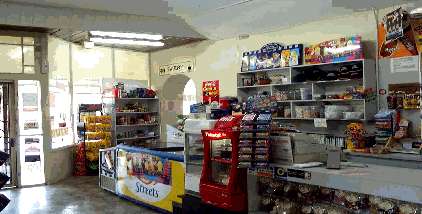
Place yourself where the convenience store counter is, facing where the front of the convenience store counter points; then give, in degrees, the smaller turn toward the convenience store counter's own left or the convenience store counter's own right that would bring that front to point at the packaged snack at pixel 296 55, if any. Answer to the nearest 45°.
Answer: approximately 135° to the convenience store counter's own right

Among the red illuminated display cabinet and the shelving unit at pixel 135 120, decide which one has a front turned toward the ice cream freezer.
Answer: the shelving unit

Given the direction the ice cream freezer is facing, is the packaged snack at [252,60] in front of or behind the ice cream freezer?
behind

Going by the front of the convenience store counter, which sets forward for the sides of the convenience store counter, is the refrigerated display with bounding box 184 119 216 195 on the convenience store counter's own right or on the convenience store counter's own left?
on the convenience store counter's own right

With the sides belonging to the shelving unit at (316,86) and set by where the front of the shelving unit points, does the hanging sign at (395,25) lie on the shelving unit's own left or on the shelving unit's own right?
on the shelving unit's own left

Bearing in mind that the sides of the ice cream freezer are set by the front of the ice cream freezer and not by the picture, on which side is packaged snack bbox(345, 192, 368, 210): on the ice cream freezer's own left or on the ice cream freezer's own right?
on the ice cream freezer's own left
